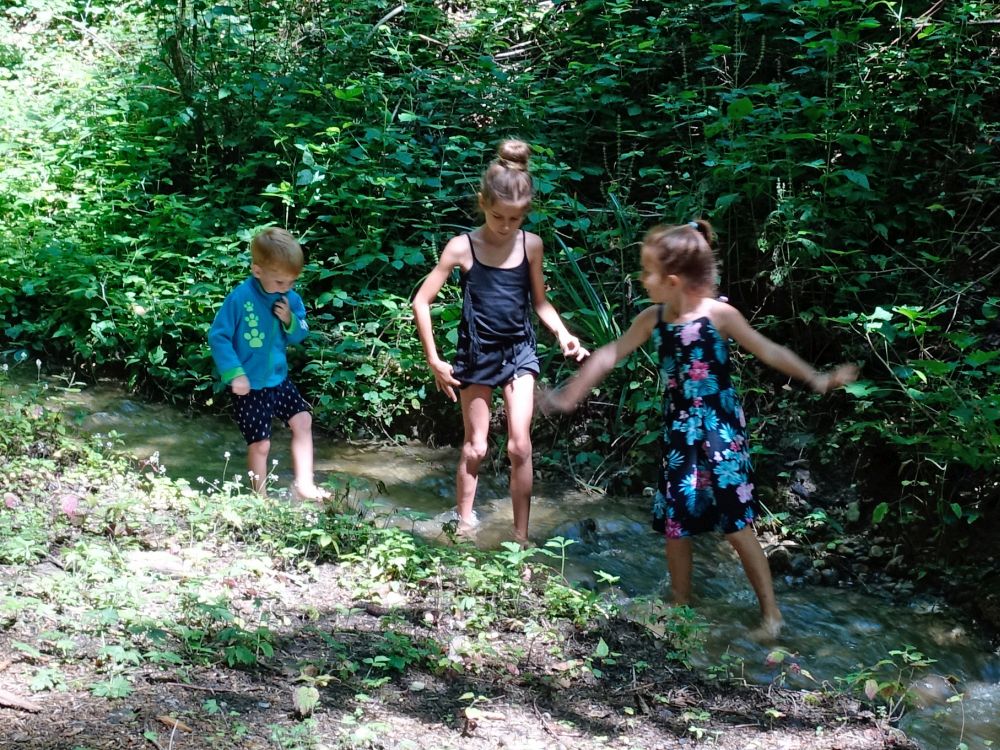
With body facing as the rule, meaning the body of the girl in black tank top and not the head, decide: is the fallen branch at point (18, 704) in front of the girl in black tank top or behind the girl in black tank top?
in front

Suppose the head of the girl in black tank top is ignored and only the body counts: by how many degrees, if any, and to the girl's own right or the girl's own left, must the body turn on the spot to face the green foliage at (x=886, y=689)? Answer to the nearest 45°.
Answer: approximately 45° to the girl's own left

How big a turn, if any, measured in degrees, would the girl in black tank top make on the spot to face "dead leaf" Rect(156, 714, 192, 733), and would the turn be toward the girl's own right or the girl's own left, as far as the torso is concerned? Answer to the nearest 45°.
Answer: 0° — they already face it

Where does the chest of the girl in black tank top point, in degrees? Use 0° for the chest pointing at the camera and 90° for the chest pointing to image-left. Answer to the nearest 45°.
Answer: approximately 0°

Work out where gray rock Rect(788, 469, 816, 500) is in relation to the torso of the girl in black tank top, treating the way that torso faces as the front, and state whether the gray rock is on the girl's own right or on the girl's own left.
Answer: on the girl's own left

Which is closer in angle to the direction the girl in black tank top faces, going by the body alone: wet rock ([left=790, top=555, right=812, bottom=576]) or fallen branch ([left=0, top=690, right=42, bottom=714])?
the fallen branch

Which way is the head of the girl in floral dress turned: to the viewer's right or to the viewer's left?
to the viewer's left

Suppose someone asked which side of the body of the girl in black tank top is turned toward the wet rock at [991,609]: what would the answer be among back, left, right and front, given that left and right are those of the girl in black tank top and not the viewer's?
left

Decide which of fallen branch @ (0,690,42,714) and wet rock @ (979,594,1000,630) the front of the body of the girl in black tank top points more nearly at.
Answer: the fallen branch

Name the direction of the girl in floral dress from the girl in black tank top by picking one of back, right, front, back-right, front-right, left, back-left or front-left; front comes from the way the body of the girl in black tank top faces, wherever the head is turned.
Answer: front-left
